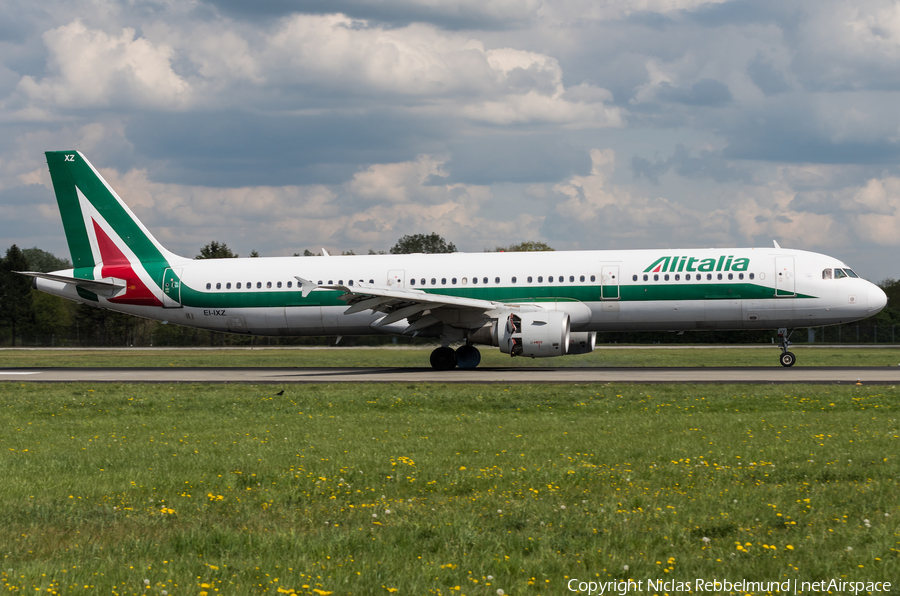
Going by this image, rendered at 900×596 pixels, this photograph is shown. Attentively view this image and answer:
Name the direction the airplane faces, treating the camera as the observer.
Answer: facing to the right of the viewer
